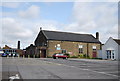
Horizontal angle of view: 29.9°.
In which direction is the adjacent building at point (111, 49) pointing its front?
toward the camera
